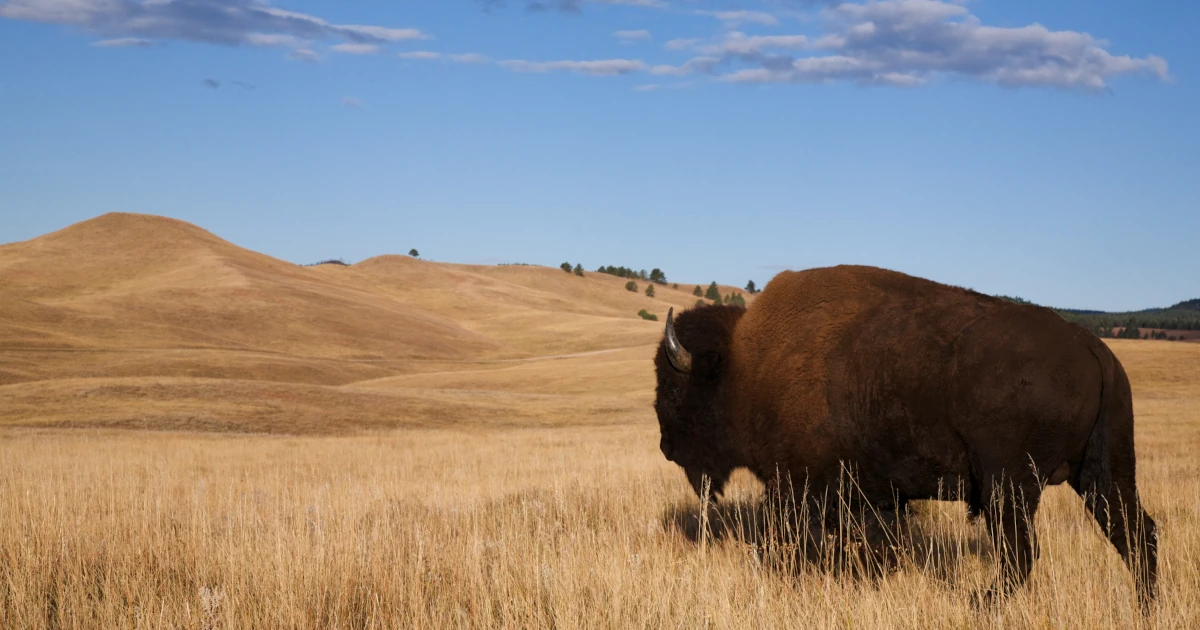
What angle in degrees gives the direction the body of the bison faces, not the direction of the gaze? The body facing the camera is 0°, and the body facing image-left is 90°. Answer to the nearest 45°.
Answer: approximately 90°
